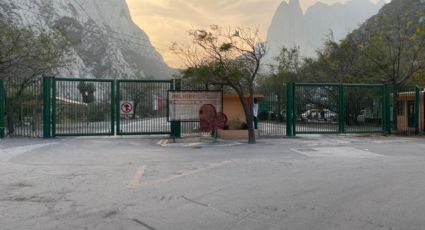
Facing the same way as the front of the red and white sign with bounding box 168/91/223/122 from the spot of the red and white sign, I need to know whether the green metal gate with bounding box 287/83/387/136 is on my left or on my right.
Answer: on my left

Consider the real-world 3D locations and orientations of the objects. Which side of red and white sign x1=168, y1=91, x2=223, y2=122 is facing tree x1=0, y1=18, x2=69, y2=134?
right

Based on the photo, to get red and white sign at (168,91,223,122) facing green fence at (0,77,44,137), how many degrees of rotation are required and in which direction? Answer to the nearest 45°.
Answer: approximately 90° to its right

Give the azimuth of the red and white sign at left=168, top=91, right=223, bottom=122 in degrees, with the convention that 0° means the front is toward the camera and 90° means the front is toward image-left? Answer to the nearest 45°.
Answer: approximately 0°

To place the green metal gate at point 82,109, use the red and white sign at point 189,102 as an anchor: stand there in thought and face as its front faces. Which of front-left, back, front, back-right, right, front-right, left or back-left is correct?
right

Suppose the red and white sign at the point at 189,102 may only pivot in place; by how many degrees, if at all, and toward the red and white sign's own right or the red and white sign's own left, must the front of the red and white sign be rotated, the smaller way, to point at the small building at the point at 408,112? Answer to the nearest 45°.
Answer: approximately 90° to the red and white sign's own left

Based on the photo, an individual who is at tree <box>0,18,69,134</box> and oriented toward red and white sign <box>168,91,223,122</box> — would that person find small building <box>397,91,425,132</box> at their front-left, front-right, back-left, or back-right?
front-left

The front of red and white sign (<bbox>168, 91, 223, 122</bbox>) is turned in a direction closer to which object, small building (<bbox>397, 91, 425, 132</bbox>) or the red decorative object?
the red decorative object
